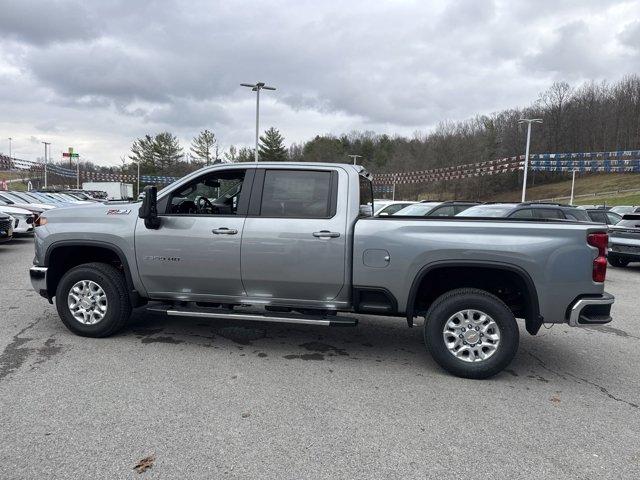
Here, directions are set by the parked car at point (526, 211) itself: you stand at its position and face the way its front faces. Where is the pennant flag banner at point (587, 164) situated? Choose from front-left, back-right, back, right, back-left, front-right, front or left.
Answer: back-right

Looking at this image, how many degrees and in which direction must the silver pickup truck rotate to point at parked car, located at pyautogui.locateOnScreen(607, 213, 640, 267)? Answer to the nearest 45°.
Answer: approximately 135° to its right

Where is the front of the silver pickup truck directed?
to the viewer's left

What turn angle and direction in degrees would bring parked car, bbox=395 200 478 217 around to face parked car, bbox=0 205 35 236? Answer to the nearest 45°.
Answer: approximately 45° to its right

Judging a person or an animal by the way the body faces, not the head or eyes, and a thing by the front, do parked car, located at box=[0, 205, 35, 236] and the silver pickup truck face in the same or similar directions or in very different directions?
very different directions

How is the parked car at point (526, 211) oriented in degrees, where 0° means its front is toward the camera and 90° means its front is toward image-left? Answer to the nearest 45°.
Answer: approximately 45°

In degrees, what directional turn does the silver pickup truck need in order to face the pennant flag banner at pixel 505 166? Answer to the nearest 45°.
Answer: approximately 135° to its right
